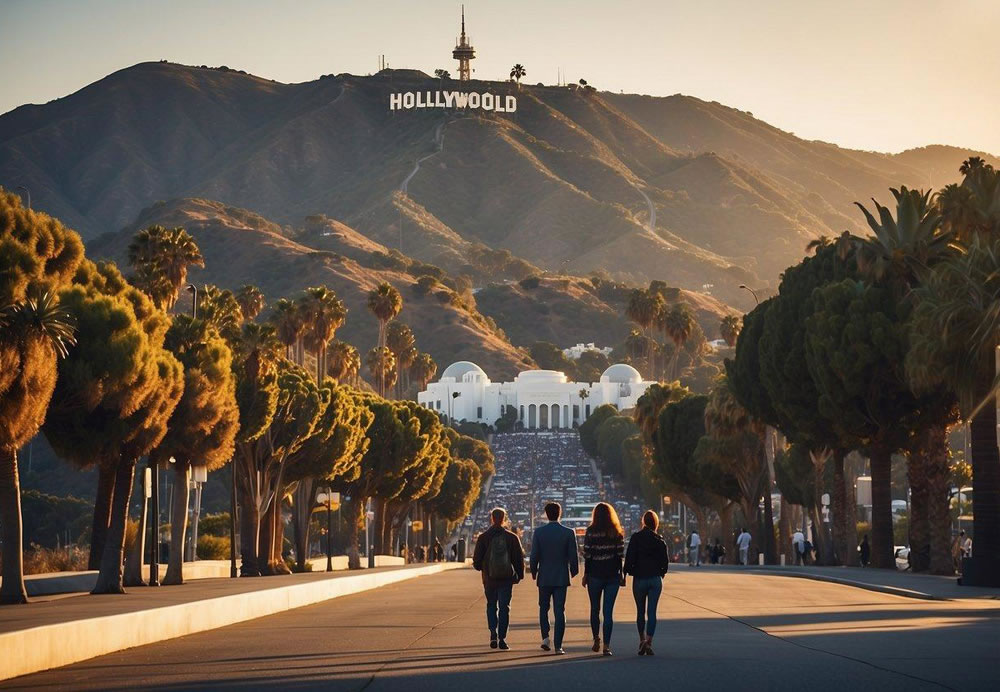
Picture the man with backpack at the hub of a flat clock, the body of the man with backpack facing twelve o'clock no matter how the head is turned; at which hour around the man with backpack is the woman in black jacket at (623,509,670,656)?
The woman in black jacket is roughly at 4 o'clock from the man with backpack.

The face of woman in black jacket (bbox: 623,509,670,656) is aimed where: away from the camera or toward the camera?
away from the camera

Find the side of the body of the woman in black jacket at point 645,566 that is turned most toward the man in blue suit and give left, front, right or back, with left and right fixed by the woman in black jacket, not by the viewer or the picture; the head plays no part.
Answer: left

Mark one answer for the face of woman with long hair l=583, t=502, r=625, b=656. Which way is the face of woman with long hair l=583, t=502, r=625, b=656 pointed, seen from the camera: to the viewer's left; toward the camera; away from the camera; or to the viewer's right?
away from the camera

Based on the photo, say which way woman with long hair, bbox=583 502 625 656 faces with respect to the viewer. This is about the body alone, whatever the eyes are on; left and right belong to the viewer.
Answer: facing away from the viewer

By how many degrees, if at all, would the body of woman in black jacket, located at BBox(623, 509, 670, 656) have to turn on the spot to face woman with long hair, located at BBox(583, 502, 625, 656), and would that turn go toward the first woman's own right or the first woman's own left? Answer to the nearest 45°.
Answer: approximately 90° to the first woman's own left

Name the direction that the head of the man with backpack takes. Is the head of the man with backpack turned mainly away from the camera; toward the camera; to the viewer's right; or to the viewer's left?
away from the camera

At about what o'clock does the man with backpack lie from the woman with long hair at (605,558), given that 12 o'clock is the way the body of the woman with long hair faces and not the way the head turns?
The man with backpack is roughly at 10 o'clock from the woman with long hair.

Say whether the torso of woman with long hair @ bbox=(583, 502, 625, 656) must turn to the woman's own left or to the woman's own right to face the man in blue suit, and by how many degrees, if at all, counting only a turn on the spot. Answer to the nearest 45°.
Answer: approximately 45° to the woman's own left

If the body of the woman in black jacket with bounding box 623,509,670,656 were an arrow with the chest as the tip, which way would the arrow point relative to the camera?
away from the camera

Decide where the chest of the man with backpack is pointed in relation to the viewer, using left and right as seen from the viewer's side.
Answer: facing away from the viewer

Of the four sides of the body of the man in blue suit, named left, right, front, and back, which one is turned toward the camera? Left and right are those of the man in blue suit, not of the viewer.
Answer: back

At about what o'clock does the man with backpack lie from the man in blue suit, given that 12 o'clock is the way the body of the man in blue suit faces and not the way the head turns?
The man with backpack is roughly at 10 o'clock from the man in blue suit.
